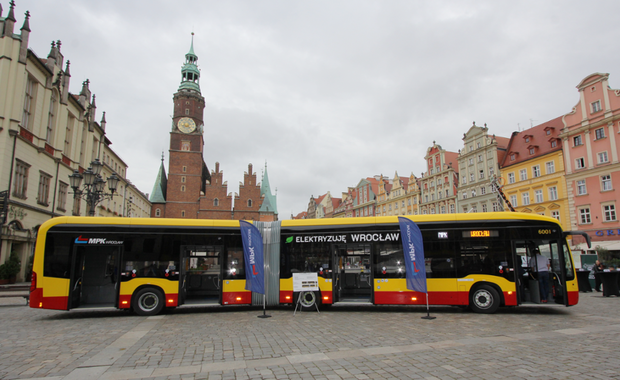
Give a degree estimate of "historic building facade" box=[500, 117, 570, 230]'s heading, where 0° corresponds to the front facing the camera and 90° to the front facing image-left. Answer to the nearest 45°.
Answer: approximately 45°

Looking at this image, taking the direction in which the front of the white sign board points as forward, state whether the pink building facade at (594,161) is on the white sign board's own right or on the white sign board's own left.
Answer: on the white sign board's own left

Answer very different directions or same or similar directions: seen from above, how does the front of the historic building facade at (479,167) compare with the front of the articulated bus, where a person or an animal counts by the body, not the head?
very different directions

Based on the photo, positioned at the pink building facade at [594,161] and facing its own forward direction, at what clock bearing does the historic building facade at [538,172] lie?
The historic building facade is roughly at 3 o'clock from the pink building facade.

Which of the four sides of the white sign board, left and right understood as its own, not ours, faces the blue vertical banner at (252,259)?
right

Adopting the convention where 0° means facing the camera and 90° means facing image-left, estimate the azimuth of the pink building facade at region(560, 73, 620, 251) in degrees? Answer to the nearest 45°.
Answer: approximately 45°

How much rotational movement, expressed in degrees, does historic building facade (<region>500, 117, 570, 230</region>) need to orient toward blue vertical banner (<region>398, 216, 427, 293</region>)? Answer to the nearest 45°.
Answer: approximately 45° to its left

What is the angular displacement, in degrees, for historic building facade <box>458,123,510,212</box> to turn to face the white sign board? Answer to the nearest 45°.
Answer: approximately 45° to its left

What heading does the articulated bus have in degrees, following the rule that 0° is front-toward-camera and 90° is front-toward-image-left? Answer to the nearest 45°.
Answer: approximately 270°

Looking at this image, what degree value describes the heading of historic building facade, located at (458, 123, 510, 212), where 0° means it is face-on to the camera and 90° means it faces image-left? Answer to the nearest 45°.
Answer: approximately 45°
